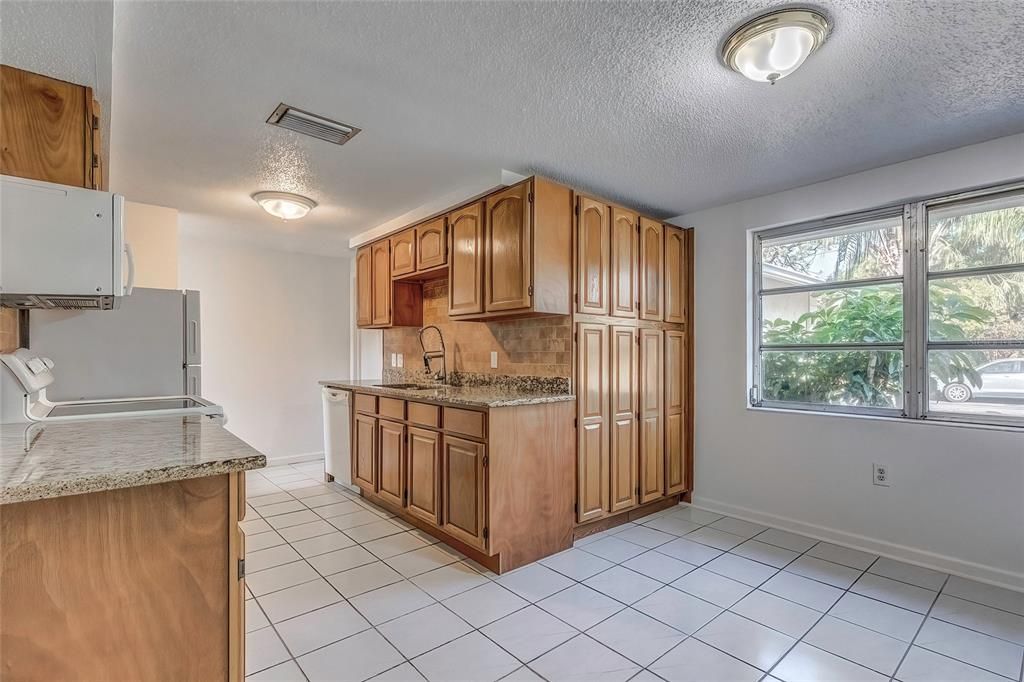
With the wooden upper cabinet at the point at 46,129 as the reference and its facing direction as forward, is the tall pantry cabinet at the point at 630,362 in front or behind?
in front

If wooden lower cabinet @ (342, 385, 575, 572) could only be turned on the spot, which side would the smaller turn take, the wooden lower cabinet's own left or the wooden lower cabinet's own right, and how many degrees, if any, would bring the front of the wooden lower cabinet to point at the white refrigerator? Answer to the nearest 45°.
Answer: approximately 45° to the wooden lower cabinet's own right

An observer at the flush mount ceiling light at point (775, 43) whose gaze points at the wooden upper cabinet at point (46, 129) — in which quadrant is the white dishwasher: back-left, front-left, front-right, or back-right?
front-right

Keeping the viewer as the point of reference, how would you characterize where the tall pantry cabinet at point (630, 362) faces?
facing the viewer and to the right of the viewer

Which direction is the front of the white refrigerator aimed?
to the viewer's right

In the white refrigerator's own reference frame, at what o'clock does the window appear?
The window is roughly at 1 o'clock from the white refrigerator.

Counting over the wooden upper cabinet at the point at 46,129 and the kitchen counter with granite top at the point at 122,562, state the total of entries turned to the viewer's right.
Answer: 2

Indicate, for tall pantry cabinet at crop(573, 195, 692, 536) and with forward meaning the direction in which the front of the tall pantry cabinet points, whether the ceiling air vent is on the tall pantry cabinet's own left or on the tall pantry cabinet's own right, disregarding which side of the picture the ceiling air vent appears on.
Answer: on the tall pantry cabinet's own right

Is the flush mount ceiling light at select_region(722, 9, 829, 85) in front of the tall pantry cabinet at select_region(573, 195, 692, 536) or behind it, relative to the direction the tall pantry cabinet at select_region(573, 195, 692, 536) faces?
in front

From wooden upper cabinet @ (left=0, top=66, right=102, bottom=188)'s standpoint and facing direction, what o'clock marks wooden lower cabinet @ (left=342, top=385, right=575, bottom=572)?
The wooden lower cabinet is roughly at 12 o'clock from the wooden upper cabinet.

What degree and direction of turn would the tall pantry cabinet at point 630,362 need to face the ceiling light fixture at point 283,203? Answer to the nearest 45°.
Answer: approximately 135° to its right

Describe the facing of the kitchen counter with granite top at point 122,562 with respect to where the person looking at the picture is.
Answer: facing to the right of the viewer

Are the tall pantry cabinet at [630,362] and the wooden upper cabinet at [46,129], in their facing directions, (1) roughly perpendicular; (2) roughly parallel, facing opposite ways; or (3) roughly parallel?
roughly perpendicular

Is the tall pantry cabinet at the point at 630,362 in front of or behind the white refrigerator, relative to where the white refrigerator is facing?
in front

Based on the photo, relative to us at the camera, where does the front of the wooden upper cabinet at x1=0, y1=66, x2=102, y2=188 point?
facing to the right of the viewer
